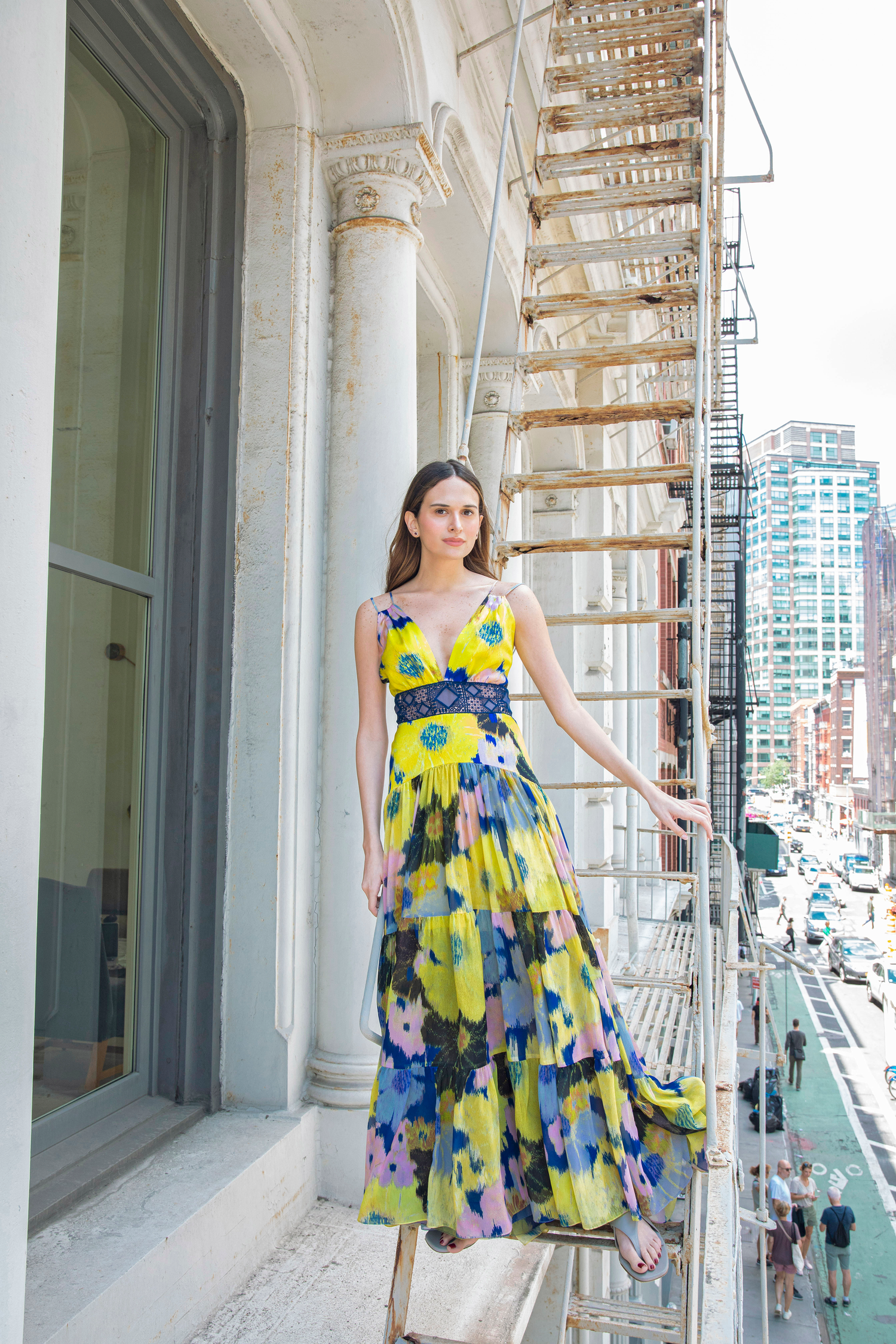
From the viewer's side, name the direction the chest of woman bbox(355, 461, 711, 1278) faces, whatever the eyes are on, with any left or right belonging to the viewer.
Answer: facing the viewer

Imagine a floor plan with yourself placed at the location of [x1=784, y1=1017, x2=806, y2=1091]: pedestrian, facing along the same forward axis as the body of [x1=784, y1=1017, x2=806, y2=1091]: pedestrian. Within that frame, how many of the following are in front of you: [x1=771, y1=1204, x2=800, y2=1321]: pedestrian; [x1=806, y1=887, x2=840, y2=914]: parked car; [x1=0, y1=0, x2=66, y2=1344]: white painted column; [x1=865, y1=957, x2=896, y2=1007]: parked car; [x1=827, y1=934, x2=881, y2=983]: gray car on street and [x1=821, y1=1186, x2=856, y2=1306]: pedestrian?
3

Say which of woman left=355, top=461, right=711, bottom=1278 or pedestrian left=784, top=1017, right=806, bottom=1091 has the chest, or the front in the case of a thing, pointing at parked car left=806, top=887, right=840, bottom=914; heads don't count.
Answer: the pedestrian

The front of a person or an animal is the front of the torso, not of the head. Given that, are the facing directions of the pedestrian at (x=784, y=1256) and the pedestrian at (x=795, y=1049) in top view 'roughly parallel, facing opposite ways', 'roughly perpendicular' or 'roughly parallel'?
roughly parallel

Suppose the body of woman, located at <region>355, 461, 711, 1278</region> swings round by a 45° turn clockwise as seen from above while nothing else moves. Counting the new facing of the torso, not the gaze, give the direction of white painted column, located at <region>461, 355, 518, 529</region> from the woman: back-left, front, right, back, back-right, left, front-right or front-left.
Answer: back-right
